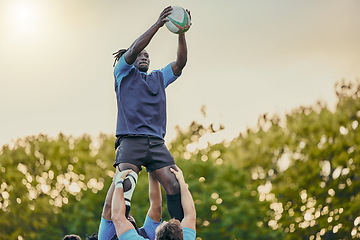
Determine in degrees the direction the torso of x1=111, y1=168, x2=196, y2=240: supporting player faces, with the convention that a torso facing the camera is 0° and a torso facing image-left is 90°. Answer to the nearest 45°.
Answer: approximately 180°

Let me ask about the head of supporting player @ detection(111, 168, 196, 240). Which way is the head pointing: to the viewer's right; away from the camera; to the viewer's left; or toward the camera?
away from the camera
